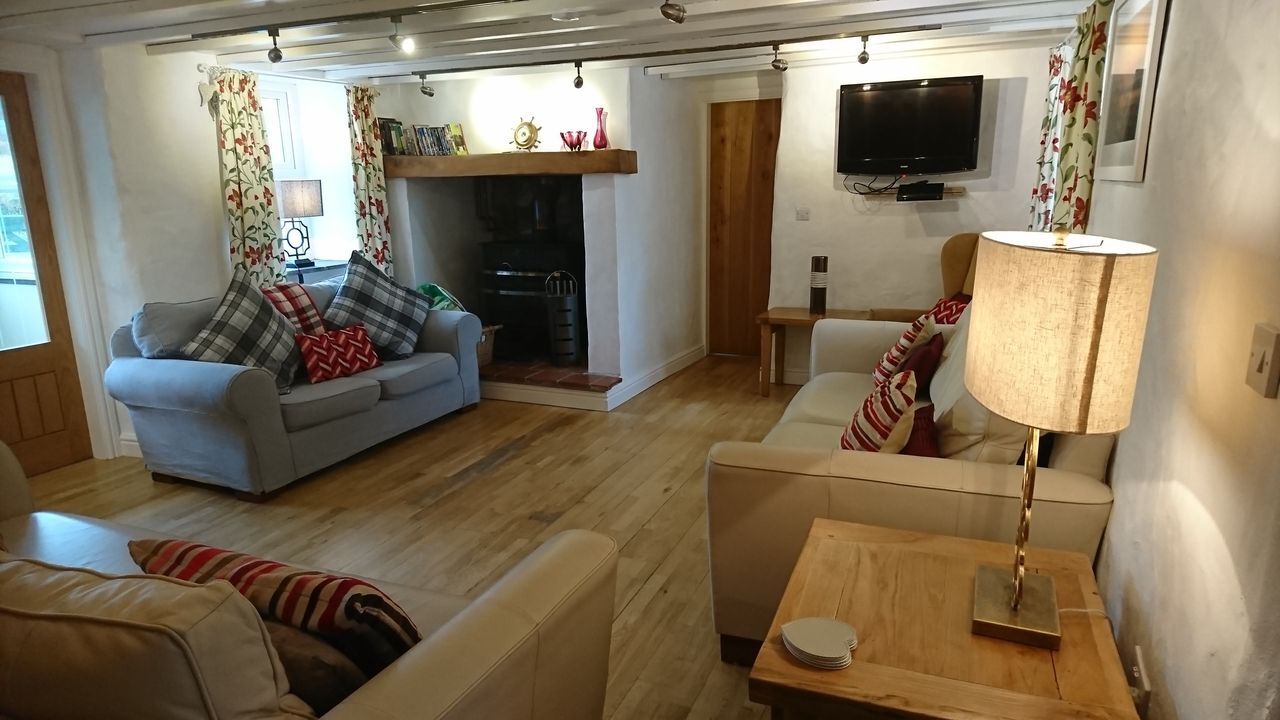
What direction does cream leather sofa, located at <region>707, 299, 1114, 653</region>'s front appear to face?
to the viewer's left

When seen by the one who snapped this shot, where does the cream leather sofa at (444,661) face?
facing away from the viewer and to the right of the viewer

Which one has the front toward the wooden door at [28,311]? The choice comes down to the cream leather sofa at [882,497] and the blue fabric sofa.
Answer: the cream leather sofa

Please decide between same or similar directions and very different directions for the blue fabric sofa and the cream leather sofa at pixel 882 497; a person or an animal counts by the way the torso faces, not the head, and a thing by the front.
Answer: very different directions

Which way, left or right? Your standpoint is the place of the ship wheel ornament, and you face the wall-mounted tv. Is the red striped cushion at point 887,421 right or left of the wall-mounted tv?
right

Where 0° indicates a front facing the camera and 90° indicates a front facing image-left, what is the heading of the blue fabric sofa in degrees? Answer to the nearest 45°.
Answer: approximately 315°

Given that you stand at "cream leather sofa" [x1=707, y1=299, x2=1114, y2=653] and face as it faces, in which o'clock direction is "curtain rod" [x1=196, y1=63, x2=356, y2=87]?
The curtain rod is roughly at 1 o'clock from the cream leather sofa.

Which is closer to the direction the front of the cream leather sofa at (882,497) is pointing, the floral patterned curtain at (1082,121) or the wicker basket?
the wicker basket
